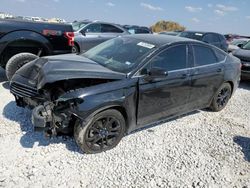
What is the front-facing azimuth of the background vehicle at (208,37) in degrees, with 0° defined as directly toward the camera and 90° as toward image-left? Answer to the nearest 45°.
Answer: approximately 45°

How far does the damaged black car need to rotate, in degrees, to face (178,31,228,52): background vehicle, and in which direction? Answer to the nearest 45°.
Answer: approximately 180°

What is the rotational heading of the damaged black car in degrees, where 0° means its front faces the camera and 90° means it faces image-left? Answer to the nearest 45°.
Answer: approximately 45°

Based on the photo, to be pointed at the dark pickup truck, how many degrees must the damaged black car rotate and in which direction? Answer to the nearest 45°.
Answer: approximately 90° to its right

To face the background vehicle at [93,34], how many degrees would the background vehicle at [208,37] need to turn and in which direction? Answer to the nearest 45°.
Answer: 0° — it already faces it

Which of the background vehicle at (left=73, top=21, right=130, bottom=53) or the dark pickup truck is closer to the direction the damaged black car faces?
the dark pickup truck

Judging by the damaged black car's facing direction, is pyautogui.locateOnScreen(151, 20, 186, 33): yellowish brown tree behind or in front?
behind
